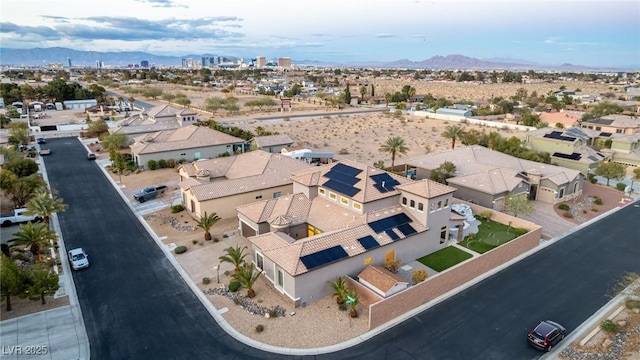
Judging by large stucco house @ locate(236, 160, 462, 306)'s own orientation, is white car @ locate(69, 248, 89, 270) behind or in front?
in front

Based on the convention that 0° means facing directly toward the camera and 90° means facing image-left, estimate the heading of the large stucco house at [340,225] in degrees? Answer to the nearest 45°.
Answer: approximately 45°

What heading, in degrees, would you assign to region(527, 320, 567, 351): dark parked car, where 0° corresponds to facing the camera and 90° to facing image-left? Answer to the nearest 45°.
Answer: approximately 225°

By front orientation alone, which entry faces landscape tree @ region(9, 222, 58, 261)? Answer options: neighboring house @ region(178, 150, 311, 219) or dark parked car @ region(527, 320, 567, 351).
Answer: the neighboring house

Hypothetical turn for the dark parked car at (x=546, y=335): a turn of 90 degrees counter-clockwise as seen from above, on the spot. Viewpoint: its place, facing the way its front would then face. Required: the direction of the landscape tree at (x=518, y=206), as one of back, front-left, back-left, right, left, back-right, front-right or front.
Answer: front-right

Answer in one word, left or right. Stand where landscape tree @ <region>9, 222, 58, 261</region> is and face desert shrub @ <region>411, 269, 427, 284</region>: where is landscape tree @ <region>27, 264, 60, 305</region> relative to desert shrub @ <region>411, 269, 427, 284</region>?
right

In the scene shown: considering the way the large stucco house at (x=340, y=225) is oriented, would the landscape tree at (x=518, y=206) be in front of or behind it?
behind

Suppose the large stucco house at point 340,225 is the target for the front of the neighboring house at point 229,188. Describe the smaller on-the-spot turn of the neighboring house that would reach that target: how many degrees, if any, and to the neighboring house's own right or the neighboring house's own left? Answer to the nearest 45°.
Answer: approximately 90° to the neighboring house's own left

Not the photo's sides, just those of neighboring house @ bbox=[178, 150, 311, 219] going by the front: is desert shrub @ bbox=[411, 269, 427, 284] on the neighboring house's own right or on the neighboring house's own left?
on the neighboring house's own left

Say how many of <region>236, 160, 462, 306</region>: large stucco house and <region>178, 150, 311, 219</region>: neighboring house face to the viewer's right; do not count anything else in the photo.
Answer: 0

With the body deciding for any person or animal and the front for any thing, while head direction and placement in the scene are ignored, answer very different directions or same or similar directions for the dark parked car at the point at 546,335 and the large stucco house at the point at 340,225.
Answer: very different directions

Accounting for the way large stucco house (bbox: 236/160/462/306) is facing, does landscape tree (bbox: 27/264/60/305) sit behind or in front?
in front
